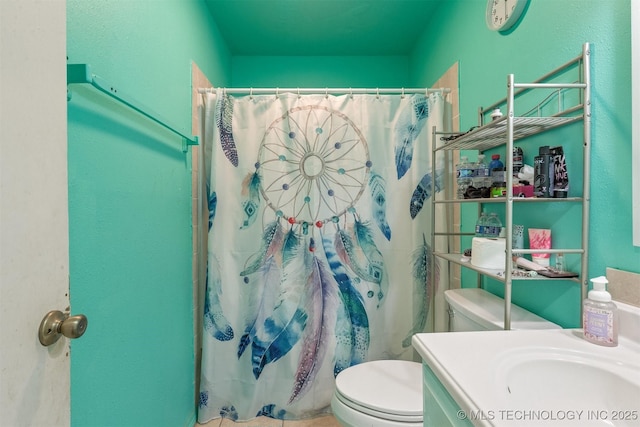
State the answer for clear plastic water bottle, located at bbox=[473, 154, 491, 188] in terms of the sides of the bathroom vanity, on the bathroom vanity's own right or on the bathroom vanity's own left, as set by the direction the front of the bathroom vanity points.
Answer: on the bathroom vanity's own right

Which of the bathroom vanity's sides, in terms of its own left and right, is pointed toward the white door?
front

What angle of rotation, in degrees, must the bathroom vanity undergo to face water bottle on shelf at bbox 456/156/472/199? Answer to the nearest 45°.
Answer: approximately 90° to its right

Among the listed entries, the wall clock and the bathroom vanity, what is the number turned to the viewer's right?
0

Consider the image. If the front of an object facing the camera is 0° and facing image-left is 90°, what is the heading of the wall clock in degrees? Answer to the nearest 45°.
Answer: approximately 45°

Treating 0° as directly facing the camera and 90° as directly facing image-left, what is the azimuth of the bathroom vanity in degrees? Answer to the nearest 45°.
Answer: approximately 45°

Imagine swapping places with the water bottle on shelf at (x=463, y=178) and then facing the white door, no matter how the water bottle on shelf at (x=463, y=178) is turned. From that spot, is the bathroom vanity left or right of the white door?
left

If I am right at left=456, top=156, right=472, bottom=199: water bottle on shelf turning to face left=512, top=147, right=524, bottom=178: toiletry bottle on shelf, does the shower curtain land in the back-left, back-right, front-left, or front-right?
back-right

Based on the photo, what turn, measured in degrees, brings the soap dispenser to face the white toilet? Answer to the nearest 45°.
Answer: approximately 45° to its right
